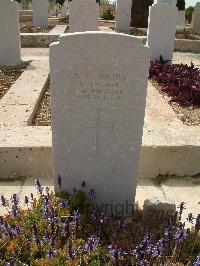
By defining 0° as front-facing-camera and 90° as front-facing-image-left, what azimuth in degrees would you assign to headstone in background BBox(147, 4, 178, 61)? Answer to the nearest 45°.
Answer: approximately 0°

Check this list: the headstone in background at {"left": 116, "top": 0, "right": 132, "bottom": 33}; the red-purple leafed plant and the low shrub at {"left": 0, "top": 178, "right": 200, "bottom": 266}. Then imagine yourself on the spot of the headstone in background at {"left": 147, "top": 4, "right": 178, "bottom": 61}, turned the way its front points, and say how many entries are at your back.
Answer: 1

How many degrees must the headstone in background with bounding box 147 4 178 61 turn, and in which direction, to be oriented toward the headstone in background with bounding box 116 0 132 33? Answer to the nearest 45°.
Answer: approximately 180°

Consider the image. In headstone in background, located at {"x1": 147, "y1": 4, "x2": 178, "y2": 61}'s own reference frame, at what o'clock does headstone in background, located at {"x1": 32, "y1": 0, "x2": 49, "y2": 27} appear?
headstone in background, located at {"x1": 32, "y1": 0, "x2": 49, "y2": 27} is roughly at 5 o'clock from headstone in background, located at {"x1": 147, "y1": 4, "x2": 178, "y2": 61}.

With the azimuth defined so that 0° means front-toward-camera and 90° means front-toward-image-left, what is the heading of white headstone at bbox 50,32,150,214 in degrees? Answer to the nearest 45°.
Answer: approximately 0°

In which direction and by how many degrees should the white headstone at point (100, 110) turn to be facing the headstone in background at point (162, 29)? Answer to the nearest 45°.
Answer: approximately 180°

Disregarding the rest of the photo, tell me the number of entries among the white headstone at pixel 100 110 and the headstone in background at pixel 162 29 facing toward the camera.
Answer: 2

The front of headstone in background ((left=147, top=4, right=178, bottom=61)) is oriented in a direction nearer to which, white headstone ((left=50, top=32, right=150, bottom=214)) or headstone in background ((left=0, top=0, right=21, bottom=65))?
the white headstone

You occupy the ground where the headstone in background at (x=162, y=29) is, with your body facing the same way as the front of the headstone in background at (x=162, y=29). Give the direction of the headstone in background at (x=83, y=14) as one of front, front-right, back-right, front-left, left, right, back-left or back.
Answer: back-right

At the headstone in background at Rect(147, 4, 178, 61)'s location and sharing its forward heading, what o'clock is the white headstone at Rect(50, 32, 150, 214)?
The white headstone is roughly at 12 o'clock from the headstone in background.

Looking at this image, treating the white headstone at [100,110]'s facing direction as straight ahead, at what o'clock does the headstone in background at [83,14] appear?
The headstone in background is roughly at 6 o'clock from the white headstone.
